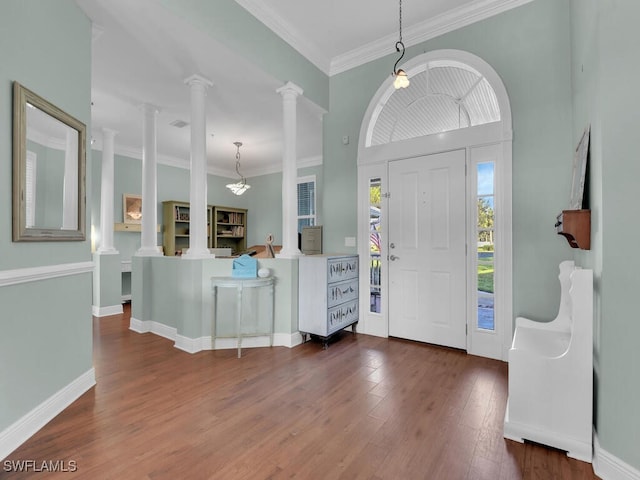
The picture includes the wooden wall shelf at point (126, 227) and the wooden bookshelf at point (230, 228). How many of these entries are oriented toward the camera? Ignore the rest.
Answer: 2

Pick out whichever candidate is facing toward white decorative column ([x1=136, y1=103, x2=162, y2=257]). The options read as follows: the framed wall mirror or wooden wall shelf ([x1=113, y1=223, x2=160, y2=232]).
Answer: the wooden wall shelf

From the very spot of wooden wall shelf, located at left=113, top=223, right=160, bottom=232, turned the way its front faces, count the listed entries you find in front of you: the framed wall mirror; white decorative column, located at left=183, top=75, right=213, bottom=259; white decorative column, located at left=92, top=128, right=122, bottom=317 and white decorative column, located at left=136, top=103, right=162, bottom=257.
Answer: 4

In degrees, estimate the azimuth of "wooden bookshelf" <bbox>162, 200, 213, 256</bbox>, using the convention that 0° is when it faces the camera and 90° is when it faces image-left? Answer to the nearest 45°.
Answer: approximately 315°

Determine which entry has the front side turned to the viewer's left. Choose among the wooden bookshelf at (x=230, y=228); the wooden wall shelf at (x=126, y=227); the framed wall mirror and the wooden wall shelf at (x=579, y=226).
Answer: the wooden wall shelf at (x=579, y=226)

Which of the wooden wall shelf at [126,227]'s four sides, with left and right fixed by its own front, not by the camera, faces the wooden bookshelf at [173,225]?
left

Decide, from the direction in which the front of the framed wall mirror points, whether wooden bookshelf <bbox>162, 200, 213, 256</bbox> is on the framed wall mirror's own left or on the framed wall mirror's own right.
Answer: on the framed wall mirror's own left

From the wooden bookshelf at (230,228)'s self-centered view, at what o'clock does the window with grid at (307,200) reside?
The window with grid is roughly at 10 o'clock from the wooden bookshelf.

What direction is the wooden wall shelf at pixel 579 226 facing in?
to the viewer's left

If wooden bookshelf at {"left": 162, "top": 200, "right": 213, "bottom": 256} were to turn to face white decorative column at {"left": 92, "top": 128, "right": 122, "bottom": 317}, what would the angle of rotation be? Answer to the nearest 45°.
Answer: approximately 90° to its right

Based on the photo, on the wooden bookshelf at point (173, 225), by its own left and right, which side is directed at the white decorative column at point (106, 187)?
right
